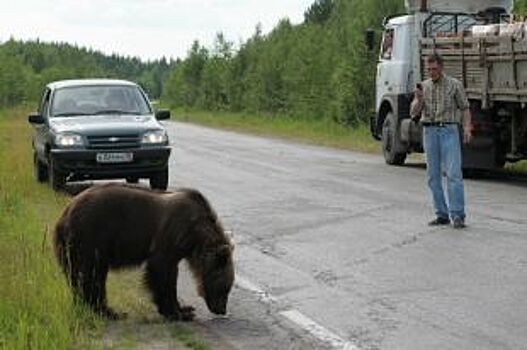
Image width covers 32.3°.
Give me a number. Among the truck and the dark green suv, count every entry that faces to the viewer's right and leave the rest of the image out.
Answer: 0

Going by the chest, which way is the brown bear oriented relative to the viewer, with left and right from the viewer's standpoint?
facing to the right of the viewer

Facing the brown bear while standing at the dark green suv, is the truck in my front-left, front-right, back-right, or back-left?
back-left

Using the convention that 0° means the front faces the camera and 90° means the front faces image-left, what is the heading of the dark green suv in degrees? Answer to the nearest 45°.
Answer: approximately 0°

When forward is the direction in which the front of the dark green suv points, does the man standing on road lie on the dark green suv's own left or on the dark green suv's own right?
on the dark green suv's own left

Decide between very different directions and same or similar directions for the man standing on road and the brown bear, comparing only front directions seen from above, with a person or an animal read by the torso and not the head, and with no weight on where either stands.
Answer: very different directions

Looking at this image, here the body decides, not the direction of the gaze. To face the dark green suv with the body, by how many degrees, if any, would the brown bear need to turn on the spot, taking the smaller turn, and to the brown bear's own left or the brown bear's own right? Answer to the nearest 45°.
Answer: approximately 90° to the brown bear's own left

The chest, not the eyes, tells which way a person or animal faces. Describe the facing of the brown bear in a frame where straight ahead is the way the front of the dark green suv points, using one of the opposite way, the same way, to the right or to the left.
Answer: to the left

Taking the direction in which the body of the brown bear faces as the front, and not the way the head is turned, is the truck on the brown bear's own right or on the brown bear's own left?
on the brown bear's own left

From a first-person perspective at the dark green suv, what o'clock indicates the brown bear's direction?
The brown bear is roughly at 12 o'clock from the dark green suv.

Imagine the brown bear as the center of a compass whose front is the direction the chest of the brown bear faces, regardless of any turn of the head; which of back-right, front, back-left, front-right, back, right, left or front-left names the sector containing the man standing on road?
front-left

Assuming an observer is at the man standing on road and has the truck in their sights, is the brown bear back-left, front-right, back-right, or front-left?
back-left
